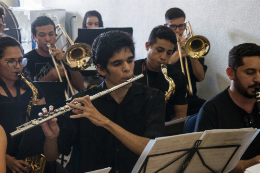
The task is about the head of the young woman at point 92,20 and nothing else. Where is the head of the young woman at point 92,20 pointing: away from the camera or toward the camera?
toward the camera

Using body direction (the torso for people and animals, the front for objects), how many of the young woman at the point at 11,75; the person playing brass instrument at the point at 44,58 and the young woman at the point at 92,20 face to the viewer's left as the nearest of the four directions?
0

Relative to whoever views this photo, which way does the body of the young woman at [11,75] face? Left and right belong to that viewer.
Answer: facing the viewer and to the right of the viewer

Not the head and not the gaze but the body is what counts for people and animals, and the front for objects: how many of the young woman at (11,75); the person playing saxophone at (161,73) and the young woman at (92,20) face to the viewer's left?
0

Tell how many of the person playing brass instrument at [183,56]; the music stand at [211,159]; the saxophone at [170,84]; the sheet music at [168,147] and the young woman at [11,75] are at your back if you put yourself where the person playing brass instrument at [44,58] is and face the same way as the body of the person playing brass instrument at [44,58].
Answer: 0

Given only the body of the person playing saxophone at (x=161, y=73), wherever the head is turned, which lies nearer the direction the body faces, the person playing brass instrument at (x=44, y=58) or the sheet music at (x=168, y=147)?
the sheet music

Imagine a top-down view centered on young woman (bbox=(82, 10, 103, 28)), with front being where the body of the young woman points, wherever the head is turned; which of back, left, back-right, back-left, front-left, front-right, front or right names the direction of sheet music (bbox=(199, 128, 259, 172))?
front

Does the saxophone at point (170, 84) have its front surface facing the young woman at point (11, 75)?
no

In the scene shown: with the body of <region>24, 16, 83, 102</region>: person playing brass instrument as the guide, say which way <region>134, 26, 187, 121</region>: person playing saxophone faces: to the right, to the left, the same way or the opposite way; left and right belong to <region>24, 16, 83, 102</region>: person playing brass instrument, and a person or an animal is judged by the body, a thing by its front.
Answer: the same way

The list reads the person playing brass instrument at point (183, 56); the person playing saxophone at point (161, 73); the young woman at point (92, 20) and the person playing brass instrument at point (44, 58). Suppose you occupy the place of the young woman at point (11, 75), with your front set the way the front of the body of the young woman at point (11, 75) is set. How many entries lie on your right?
0

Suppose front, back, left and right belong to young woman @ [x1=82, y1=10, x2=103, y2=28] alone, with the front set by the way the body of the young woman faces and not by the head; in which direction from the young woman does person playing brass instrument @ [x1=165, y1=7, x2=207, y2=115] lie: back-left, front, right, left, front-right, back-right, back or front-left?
front-left

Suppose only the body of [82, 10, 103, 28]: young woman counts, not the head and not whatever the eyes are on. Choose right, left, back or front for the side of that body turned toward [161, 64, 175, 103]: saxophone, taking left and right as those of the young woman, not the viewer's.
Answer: front

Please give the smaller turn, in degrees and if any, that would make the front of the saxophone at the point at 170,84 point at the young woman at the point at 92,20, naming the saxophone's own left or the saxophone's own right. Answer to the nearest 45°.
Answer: approximately 180°

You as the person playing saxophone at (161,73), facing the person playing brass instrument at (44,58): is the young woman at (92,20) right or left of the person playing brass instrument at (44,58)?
right

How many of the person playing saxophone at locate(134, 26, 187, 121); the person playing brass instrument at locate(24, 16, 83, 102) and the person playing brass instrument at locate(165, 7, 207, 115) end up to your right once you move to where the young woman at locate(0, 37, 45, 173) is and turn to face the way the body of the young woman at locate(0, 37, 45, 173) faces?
0

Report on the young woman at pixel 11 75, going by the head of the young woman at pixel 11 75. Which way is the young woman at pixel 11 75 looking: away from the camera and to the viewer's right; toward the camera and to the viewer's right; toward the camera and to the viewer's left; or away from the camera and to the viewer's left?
toward the camera and to the viewer's right

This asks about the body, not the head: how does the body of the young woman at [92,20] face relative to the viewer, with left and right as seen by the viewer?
facing the viewer
